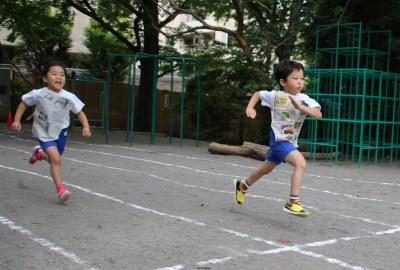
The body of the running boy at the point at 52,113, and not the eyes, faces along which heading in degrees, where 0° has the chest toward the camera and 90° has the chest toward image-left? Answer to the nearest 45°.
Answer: approximately 315°

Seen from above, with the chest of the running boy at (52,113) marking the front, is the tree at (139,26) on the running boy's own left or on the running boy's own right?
on the running boy's own left

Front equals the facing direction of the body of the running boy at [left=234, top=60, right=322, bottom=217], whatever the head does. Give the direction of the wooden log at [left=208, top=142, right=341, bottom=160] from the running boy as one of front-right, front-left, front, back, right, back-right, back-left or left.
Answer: back-left

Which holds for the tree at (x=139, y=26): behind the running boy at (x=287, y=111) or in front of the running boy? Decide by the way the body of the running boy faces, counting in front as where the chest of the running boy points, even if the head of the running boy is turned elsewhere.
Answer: behind

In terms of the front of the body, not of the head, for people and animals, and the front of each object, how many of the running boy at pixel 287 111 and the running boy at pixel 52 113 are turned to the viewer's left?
0

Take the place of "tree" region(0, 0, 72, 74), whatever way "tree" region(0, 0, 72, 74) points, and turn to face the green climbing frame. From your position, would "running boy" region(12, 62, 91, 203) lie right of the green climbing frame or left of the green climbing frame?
right

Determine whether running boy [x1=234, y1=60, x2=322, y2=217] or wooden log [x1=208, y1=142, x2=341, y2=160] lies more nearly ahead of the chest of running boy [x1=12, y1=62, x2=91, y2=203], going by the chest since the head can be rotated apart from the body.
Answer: the running boy

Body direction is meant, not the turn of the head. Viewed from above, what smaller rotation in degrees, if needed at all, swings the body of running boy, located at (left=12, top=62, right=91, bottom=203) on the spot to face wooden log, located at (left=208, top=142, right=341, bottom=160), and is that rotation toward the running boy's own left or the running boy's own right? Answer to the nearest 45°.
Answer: approximately 90° to the running boy's own left
